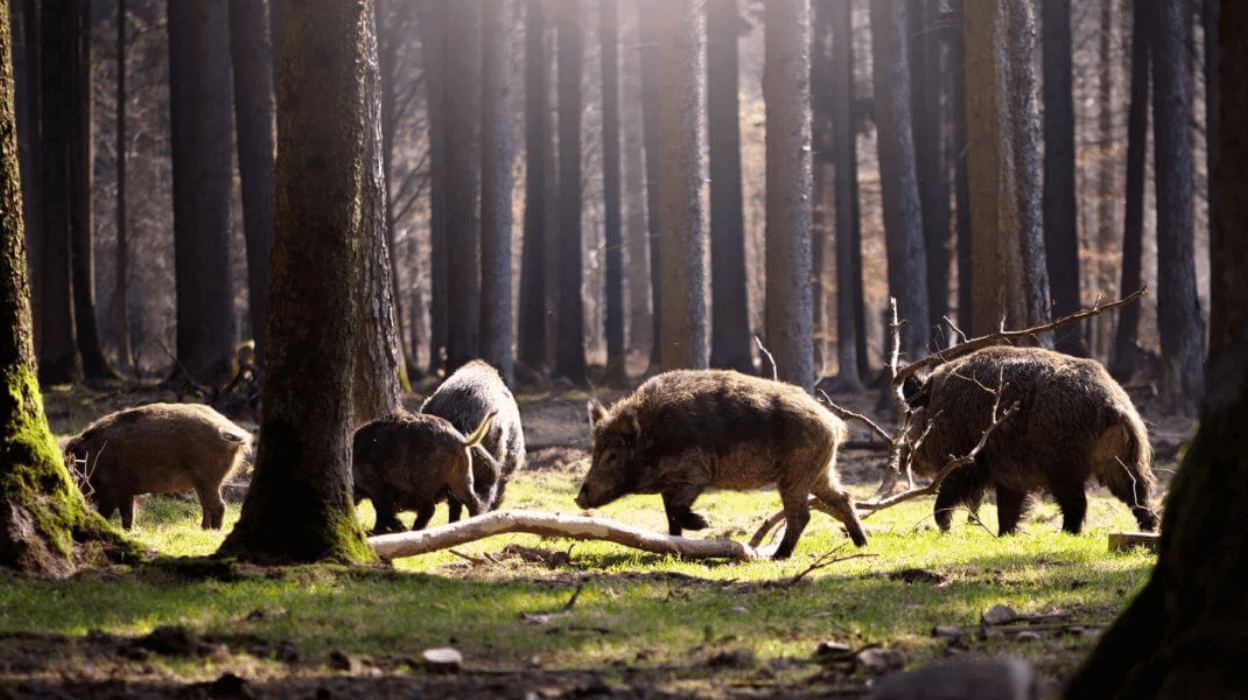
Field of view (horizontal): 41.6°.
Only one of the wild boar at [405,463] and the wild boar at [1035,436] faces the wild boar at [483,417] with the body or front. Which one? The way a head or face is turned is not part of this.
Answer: the wild boar at [1035,436]

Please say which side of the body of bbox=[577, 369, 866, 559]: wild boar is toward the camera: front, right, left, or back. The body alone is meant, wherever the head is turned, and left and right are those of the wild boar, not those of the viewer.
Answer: left

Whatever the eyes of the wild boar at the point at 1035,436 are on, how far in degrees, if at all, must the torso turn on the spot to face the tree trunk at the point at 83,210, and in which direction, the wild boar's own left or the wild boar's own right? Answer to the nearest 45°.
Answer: approximately 45° to the wild boar's own right

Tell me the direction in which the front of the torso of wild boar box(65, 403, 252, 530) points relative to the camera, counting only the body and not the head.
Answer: to the viewer's left

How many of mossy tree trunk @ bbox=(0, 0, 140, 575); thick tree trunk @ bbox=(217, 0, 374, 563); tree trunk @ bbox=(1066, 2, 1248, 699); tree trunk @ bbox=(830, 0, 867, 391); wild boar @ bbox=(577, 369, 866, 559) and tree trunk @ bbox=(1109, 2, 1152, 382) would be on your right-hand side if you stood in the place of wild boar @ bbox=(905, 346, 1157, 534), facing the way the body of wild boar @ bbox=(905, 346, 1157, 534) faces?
2

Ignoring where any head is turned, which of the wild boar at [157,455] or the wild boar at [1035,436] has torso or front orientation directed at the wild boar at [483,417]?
the wild boar at [1035,436]

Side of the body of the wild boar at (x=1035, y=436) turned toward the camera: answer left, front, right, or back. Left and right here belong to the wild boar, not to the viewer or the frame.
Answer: left

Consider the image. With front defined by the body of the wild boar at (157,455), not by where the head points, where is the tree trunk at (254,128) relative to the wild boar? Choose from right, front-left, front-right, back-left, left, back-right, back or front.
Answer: right

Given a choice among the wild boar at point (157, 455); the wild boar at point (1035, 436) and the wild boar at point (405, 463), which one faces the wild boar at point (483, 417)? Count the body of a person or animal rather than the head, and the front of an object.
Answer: the wild boar at point (1035, 436)
